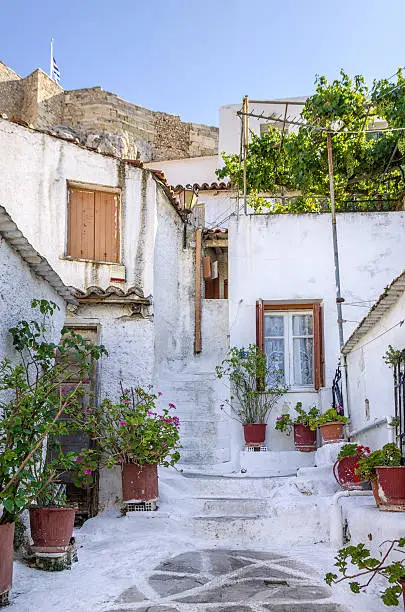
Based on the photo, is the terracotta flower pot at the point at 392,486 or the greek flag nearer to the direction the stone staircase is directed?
the terracotta flower pot

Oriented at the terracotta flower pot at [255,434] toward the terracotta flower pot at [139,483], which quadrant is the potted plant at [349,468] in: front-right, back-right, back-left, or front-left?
front-left

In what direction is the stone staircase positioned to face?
toward the camera

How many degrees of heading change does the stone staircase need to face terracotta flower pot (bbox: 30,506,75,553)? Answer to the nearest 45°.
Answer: approximately 45° to its right

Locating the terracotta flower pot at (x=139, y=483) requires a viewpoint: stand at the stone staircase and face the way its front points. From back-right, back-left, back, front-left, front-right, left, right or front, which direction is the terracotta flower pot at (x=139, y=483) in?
right

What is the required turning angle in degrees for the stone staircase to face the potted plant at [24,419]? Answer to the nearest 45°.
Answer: approximately 45° to its right

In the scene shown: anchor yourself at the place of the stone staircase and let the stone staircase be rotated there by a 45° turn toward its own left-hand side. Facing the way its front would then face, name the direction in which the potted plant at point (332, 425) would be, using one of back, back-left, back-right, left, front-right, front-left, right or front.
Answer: left

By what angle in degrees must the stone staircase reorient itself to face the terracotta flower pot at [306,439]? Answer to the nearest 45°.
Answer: approximately 135° to its left

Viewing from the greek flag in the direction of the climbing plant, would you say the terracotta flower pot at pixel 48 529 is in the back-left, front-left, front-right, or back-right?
front-right

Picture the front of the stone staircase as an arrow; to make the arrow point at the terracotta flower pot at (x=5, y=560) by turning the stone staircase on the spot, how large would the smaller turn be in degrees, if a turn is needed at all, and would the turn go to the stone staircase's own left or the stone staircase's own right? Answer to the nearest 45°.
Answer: approximately 45° to the stone staircase's own right

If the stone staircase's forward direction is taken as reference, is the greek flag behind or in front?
behind

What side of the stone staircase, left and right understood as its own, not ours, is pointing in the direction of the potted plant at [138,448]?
right

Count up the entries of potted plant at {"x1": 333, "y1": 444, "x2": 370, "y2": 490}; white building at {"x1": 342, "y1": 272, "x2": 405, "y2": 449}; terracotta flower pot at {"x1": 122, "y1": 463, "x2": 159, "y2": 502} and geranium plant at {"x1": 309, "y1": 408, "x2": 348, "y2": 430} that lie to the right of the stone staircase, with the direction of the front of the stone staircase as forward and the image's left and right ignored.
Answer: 1

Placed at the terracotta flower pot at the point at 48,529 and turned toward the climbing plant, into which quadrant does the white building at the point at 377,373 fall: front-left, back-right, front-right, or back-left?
front-right
